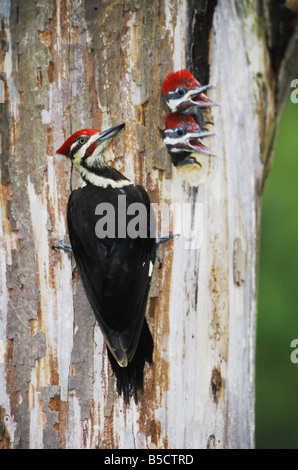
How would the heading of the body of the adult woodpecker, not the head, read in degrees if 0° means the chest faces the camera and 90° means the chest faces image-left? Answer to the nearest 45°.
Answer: approximately 180°

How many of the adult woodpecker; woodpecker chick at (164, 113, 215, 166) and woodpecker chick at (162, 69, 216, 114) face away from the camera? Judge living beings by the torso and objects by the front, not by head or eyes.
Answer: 1

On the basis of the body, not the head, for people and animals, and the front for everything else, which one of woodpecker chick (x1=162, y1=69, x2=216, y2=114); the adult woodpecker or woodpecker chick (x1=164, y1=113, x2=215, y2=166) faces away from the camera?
the adult woodpecker

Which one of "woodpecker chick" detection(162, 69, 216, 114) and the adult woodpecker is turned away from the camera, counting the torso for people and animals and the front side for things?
the adult woodpecker
